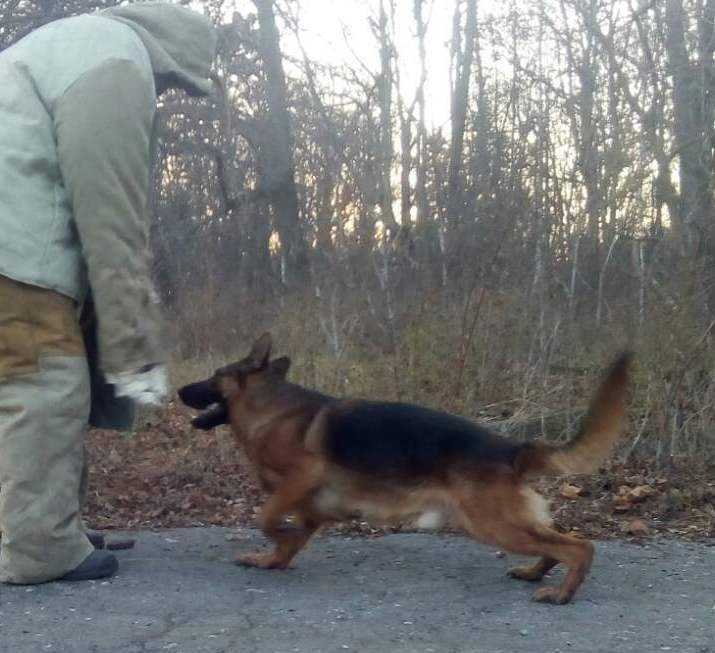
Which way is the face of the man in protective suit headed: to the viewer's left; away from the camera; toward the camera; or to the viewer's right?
to the viewer's right

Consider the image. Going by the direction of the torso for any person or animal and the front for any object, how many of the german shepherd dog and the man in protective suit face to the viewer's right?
1

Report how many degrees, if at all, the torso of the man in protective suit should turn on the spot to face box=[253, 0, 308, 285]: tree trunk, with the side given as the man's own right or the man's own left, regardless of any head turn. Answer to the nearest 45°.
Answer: approximately 90° to the man's own left

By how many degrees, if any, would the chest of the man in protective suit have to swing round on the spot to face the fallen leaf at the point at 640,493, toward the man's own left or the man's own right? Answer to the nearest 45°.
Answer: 0° — they already face it

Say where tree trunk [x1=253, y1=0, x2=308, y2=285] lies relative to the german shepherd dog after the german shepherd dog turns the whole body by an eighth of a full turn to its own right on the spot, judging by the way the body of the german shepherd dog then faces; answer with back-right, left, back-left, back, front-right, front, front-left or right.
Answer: front-right

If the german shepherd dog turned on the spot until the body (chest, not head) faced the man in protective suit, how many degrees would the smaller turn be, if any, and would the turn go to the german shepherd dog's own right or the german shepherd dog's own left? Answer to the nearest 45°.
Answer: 0° — it already faces them

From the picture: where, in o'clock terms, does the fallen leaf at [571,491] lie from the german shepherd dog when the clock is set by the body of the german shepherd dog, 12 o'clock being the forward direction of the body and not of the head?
The fallen leaf is roughly at 4 o'clock from the german shepherd dog.

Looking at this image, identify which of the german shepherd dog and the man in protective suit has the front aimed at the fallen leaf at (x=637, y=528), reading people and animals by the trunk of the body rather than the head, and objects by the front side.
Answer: the man in protective suit

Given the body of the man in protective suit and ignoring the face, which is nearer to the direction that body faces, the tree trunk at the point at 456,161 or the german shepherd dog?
the german shepherd dog

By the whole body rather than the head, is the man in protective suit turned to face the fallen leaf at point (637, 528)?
yes

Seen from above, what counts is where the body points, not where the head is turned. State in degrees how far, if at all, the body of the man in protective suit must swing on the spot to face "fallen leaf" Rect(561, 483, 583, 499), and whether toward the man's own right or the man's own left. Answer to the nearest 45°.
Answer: approximately 45° to the man's own left

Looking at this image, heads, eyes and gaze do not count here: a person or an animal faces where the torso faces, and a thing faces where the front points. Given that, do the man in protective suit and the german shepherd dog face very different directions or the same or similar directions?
very different directions

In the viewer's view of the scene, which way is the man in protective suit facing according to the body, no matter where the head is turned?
to the viewer's right

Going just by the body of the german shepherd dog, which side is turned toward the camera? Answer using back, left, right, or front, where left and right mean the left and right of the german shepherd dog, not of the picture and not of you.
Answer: left
